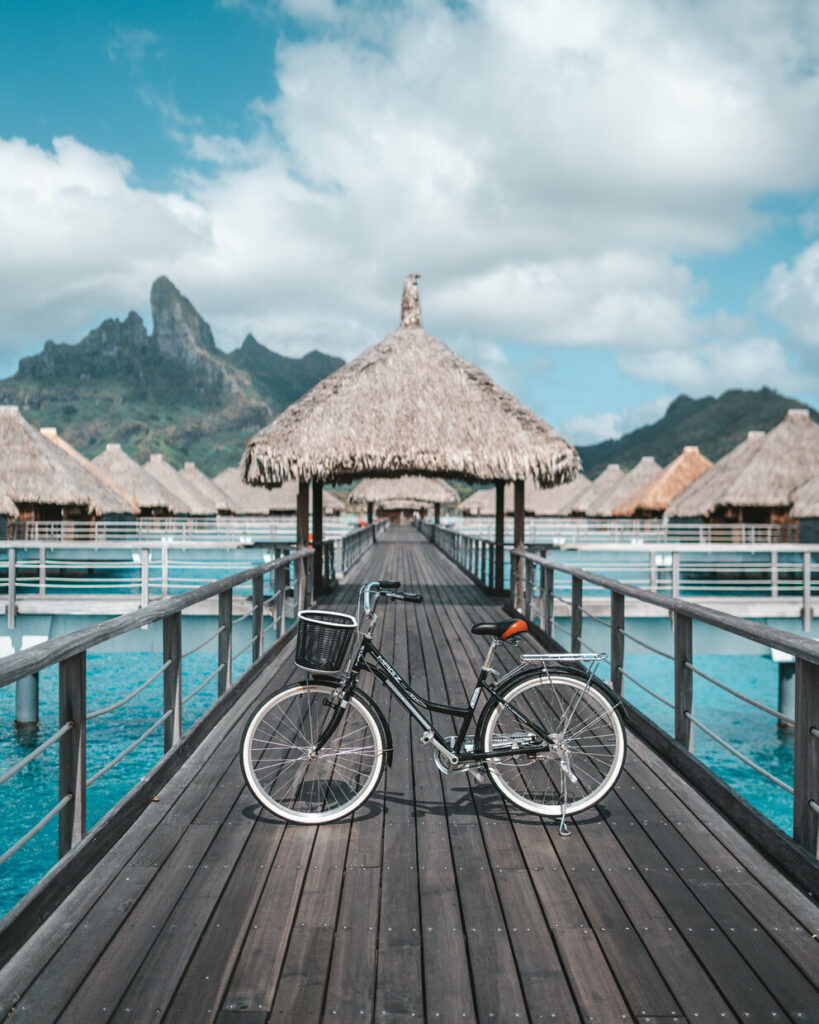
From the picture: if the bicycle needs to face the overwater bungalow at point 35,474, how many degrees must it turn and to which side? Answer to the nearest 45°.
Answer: approximately 45° to its right

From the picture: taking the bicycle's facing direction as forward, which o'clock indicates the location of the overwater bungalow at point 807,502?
The overwater bungalow is roughly at 4 o'clock from the bicycle.

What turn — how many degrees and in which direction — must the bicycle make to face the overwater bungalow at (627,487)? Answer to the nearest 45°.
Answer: approximately 90° to its right

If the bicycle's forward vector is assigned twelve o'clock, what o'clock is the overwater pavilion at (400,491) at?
The overwater pavilion is roughly at 3 o'clock from the bicycle.

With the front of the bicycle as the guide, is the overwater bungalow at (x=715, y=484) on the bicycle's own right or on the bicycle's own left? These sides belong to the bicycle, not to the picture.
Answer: on the bicycle's own right

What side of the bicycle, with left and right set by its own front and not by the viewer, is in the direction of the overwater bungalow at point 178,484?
right

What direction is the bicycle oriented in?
to the viewer's left

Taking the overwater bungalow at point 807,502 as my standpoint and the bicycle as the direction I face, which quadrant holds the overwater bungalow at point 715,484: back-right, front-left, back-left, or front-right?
back-right

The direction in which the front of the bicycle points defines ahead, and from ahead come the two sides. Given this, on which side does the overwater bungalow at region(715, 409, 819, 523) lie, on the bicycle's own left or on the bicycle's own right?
on the bicycle's own right

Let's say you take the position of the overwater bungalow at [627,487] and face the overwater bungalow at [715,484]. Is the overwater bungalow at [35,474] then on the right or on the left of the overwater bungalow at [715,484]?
right

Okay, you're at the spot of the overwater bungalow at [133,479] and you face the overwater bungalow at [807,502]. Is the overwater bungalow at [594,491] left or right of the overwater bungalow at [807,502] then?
left

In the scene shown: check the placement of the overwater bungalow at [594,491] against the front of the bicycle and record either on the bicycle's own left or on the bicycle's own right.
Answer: on the bicycle's own right

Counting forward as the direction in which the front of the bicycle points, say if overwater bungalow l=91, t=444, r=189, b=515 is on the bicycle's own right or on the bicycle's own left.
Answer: on the bicycle's own right
